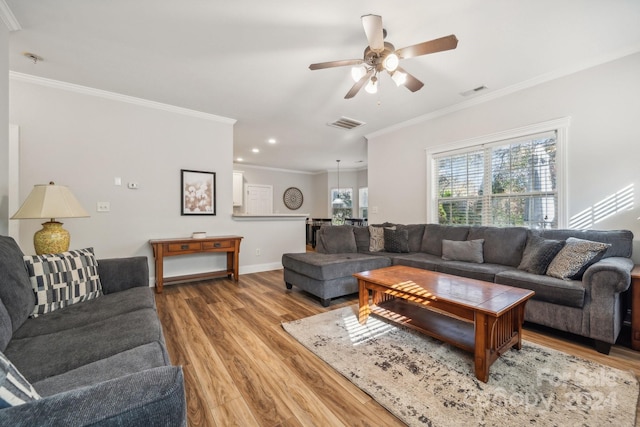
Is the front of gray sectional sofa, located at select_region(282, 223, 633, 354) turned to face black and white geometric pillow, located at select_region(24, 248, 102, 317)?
yes

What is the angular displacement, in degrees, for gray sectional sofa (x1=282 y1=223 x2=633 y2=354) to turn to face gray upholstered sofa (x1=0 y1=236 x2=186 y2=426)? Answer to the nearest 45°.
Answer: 0° — it already faces it

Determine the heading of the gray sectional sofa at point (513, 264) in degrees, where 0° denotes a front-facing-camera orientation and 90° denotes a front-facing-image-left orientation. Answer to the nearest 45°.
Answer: approximately 45°

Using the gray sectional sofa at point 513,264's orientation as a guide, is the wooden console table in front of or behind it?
in front

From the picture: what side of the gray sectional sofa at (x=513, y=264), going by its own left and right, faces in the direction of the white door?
right

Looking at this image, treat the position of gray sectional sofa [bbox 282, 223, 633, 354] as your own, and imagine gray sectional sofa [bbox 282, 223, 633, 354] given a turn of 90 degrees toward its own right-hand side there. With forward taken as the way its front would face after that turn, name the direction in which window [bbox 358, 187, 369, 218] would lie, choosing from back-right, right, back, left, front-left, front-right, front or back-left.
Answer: front
